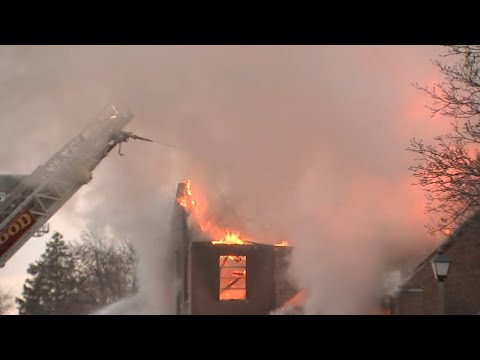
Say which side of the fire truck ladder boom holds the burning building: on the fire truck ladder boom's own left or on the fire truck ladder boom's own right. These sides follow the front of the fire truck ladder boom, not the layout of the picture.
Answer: on the fire truck ladder boom's own left

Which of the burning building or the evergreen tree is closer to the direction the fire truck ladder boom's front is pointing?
the burning building

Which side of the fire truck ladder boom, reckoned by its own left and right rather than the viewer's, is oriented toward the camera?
right

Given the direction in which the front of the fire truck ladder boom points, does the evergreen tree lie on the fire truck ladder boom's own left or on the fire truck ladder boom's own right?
on the fire truck ladder boom's own left
